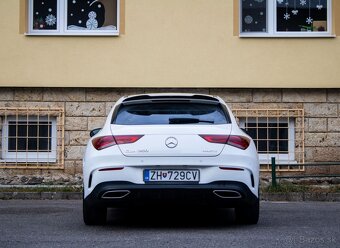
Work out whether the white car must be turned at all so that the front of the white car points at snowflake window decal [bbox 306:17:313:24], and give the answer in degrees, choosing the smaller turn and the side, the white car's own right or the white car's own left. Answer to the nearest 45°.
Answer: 0° — it already faces it

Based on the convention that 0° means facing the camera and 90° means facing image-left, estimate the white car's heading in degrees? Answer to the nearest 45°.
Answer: approximately 180°
